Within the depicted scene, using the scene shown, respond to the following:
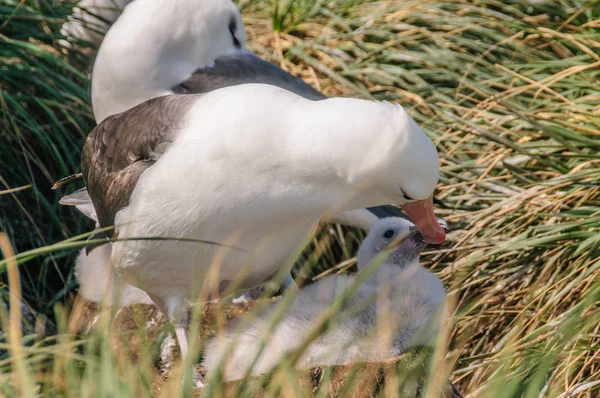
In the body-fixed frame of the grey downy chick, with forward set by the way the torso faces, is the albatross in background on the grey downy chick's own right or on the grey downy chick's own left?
on the grey downy chick's own left

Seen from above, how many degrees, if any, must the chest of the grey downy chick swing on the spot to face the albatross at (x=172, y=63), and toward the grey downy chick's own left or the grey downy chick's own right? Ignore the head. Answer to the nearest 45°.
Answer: approximately 90° to the grey downy chick's own left

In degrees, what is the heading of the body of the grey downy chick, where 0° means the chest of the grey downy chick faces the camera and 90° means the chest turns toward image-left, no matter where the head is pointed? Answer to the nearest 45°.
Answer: approximately 270°

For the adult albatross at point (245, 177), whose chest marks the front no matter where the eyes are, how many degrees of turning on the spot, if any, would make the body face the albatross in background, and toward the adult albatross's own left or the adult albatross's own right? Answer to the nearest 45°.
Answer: approximately 135° to the adult albatross's own left

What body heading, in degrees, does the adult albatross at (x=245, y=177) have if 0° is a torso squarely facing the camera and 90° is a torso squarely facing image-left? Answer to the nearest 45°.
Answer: approximately 315°
